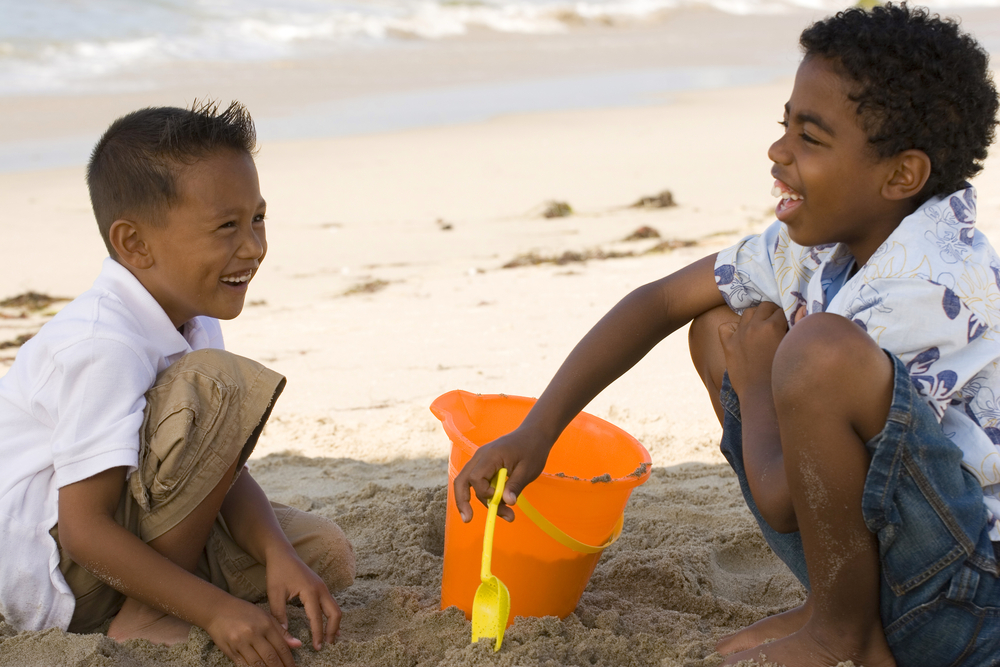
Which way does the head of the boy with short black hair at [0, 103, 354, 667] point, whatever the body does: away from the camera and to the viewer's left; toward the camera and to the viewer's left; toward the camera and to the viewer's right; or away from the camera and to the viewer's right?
toward the camera and to the viewer's right

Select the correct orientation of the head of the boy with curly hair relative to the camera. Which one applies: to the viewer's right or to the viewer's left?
to the viewer's left

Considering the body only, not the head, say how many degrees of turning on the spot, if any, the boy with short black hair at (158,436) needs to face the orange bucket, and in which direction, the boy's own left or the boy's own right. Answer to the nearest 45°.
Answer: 0° — they already face it

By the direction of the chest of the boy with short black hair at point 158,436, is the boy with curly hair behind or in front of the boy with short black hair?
in front

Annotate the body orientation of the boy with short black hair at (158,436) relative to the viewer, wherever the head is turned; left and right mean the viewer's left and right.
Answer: facing to the right of the viewer
